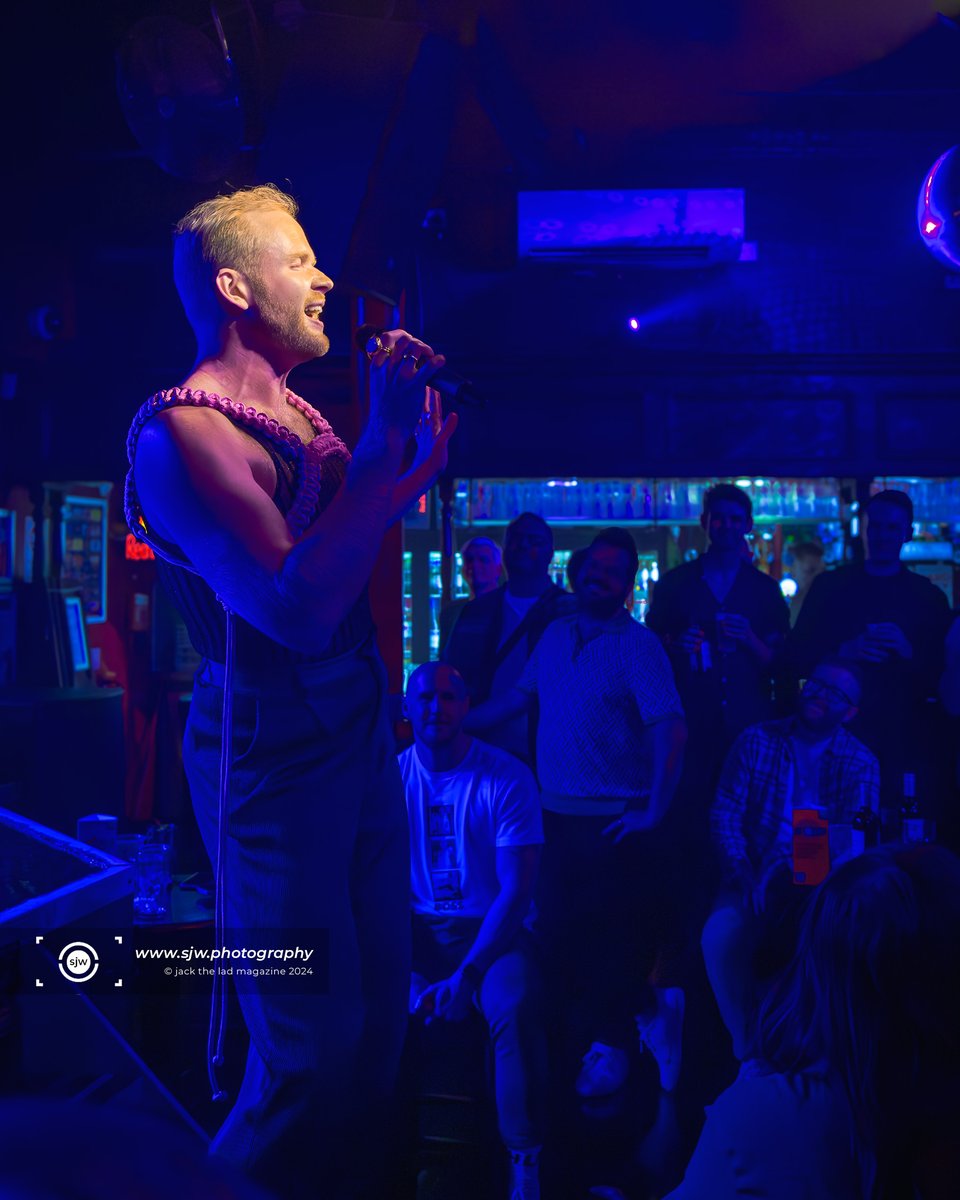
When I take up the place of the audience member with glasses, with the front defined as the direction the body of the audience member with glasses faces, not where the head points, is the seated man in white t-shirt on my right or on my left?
on my right

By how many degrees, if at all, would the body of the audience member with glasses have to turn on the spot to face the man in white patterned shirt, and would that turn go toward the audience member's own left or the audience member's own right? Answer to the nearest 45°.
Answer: approximately 90° to the audience member's own right

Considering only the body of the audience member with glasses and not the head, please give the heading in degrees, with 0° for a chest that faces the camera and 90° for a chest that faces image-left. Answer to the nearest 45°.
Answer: approximately 0°

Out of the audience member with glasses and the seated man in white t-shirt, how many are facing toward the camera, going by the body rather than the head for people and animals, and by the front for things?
2

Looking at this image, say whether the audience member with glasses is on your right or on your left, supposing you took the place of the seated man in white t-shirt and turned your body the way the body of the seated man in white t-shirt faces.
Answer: on your left

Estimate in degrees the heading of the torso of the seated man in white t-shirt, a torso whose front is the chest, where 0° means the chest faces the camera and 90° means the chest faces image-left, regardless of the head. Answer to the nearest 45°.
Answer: approximately 0°
